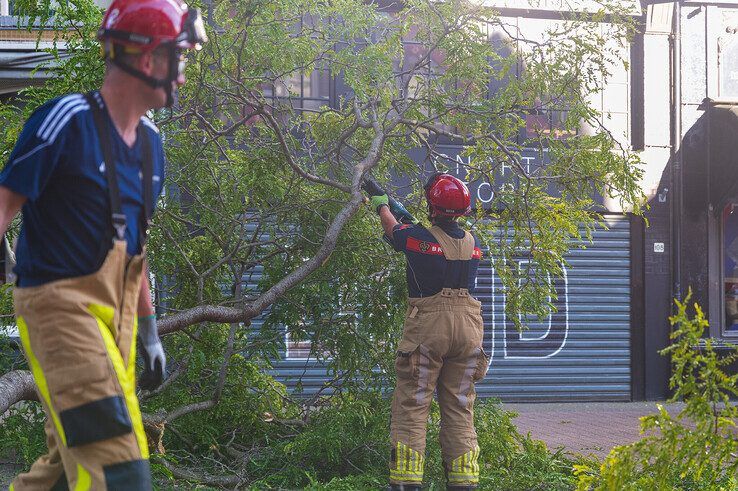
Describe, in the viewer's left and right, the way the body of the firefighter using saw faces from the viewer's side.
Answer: facing away from the viewer

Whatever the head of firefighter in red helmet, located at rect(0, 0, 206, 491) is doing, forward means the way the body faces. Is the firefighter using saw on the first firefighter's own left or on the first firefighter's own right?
on the first firefighter's own left

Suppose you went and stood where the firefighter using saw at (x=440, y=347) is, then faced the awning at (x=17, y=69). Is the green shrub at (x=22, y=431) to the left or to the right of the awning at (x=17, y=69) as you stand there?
left

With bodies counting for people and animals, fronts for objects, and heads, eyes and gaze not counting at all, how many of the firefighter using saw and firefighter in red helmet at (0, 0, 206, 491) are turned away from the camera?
1

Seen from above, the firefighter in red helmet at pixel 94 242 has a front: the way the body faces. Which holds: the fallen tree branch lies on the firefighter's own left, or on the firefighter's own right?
on the firefighter's own left

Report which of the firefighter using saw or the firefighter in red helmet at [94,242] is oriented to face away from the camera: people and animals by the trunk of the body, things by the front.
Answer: the firefighter using saw

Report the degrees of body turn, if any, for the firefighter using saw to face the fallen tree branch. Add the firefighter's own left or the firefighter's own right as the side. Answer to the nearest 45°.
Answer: approximately 90° to the firefighter's own left

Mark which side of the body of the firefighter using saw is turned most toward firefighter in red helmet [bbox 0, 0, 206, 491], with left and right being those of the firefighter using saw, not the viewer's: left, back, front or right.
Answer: back

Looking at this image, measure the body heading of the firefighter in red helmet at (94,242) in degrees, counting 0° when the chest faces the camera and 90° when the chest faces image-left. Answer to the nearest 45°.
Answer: approximately 315°

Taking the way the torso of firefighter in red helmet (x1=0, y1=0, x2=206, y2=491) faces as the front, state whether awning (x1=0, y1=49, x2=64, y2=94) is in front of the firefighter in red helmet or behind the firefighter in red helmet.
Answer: behind
